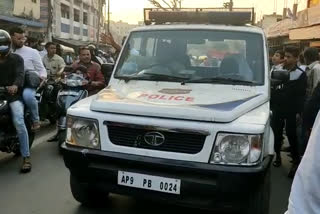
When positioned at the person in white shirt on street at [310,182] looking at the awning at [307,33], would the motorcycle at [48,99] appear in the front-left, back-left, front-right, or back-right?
front-left

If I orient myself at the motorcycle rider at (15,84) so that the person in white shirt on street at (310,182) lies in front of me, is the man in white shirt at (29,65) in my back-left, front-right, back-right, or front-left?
back-left
